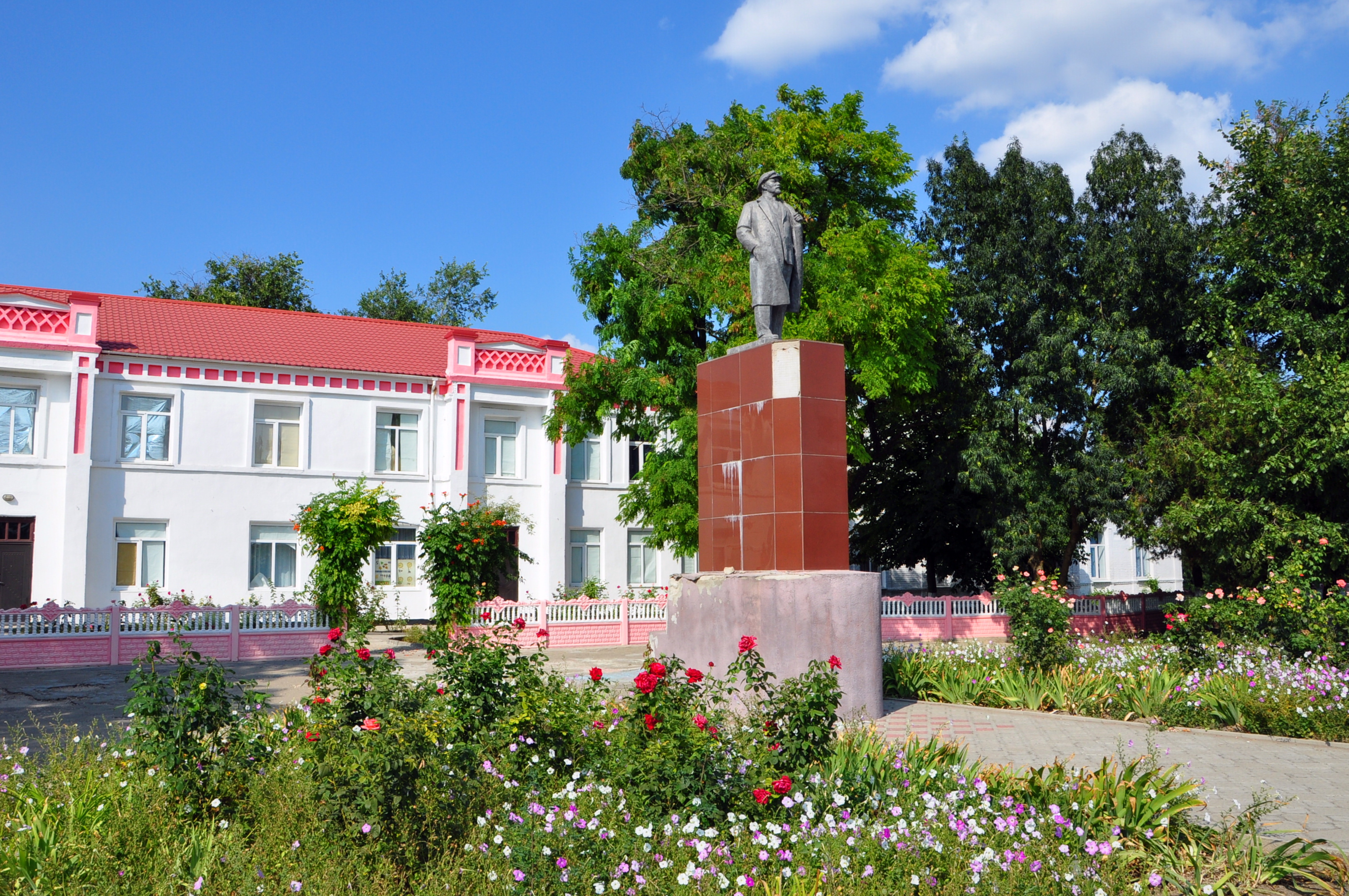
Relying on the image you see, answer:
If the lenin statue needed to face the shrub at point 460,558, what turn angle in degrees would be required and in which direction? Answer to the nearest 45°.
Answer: approximately 180°

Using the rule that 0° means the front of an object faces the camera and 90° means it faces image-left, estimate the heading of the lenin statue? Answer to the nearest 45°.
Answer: approximately 315°

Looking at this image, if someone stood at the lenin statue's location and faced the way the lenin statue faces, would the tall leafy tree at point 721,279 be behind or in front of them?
behind

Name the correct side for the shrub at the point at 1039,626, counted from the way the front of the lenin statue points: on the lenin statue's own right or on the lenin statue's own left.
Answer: on the lenin statue's own left

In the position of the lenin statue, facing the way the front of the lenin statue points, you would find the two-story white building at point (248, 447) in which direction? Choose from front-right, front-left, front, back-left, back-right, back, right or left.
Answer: back

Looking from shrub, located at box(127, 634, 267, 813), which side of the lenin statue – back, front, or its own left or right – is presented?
right

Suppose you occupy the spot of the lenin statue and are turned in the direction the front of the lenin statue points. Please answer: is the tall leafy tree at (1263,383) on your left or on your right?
on your left

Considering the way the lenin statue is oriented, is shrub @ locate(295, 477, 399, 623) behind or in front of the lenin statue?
behind
